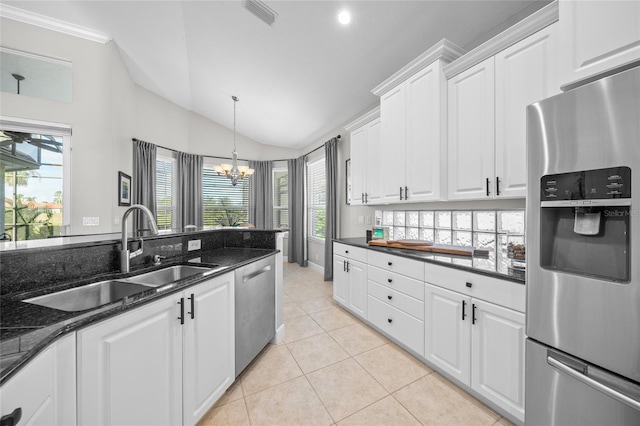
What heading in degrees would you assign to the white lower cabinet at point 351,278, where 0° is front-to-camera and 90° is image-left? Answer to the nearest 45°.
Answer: approximately 45°

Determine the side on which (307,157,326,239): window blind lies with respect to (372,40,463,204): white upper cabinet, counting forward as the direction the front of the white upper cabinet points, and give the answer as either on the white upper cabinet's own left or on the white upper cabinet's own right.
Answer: on the white upper cabinet's own right

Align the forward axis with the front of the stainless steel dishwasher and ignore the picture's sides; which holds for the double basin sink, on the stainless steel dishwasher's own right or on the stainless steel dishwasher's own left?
on the stainless steel dishwasher's own right

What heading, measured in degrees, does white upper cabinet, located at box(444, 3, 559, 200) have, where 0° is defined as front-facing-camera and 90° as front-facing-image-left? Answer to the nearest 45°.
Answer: approximately 45°

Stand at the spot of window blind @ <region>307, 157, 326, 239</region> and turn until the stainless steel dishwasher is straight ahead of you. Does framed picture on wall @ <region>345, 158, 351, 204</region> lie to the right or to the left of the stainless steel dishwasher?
left

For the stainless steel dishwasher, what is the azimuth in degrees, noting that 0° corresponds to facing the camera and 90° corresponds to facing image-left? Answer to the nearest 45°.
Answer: approximately 315°
